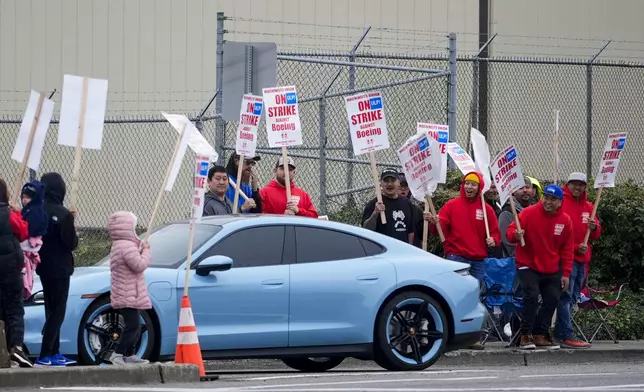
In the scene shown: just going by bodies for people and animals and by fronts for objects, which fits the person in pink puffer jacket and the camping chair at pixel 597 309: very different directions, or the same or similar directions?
very different directions

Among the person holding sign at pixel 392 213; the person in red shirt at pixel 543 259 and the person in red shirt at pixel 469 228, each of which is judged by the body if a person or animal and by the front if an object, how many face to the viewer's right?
0

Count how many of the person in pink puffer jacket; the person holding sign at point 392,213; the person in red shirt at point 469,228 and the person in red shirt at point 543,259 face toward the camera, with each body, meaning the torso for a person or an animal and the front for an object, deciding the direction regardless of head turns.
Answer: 3

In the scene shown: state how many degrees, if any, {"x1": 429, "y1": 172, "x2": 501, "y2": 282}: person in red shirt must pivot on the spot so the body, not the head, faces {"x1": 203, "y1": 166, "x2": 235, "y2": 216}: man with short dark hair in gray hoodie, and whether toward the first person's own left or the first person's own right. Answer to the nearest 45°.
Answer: approximately 90° to the first person's own right

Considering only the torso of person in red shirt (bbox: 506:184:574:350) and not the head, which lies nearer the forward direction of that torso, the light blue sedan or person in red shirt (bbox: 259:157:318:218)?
the light blue sedan

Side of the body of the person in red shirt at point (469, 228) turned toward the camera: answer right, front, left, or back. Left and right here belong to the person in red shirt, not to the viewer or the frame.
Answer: front

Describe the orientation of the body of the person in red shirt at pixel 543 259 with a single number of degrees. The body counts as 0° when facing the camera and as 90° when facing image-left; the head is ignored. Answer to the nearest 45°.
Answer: approximately 0°

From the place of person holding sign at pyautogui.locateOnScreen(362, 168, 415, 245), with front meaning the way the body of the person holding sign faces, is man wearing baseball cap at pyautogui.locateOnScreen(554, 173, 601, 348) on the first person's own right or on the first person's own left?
on the first person's own left

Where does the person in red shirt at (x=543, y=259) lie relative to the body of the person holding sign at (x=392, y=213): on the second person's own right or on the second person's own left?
on the second person's own left

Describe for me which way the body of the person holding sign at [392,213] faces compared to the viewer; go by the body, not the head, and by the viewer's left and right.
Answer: facing the viewer
